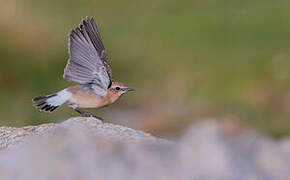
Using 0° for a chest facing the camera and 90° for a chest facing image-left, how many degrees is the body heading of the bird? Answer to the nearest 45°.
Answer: approximately 270°

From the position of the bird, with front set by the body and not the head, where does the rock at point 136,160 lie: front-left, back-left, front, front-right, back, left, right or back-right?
right
